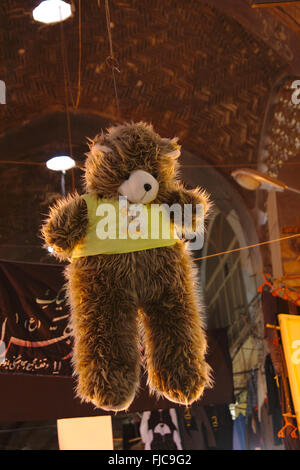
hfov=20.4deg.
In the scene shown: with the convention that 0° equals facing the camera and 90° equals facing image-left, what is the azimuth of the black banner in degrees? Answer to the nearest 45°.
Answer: approximately 0°

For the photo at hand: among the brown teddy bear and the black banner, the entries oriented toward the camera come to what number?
2

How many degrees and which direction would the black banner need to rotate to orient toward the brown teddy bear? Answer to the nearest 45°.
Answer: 0° — it already faces it

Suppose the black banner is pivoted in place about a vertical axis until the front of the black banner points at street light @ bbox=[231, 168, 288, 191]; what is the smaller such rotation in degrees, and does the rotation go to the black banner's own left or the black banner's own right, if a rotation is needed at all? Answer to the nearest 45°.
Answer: approximately 90° to the black banner's own left

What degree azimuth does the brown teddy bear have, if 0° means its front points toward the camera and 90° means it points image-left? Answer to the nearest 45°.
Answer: approximately 0°
